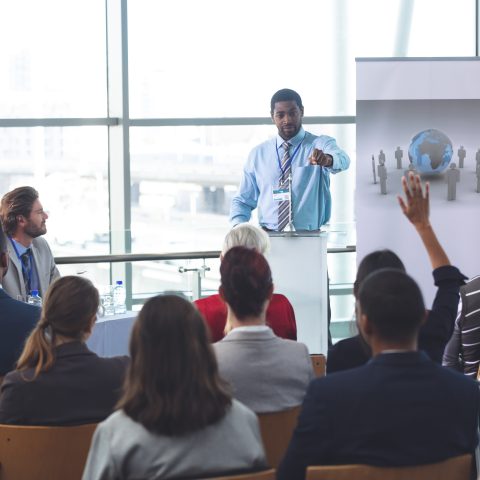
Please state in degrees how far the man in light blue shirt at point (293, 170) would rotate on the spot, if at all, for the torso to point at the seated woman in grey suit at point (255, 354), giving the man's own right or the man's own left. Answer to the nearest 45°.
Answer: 0° — they already face them

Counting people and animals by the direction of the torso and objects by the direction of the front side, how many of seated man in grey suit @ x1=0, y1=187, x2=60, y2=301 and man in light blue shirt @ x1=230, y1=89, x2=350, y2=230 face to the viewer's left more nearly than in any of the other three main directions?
0

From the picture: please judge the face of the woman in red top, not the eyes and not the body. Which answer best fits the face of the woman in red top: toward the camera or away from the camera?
away from the camera

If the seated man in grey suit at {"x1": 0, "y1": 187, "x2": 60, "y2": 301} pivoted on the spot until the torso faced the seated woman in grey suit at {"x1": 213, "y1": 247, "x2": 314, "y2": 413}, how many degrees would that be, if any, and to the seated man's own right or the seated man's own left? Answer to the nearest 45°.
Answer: approximately 45° to the seated man's own right

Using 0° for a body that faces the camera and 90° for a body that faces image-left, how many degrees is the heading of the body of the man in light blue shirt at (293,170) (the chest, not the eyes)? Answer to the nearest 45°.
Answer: approximately 0°

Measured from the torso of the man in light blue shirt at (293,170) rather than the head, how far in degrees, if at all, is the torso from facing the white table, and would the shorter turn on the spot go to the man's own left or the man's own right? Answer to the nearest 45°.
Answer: approximately 45° to the man's own right

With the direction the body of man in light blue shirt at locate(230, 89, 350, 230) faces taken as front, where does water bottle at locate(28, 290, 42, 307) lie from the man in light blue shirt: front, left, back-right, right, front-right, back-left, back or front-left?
front-right

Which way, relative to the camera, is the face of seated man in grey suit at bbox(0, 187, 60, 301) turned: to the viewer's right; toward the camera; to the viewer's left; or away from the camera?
to the viewer's right

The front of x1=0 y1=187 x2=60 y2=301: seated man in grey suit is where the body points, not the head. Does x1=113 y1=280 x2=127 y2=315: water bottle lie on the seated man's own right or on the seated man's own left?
on the seated man's own left

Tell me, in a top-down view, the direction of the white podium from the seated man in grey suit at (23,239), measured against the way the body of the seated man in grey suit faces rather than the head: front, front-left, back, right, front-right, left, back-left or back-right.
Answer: front-left

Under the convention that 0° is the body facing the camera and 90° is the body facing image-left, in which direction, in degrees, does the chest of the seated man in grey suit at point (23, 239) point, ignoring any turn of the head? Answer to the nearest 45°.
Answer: approximately 315°
